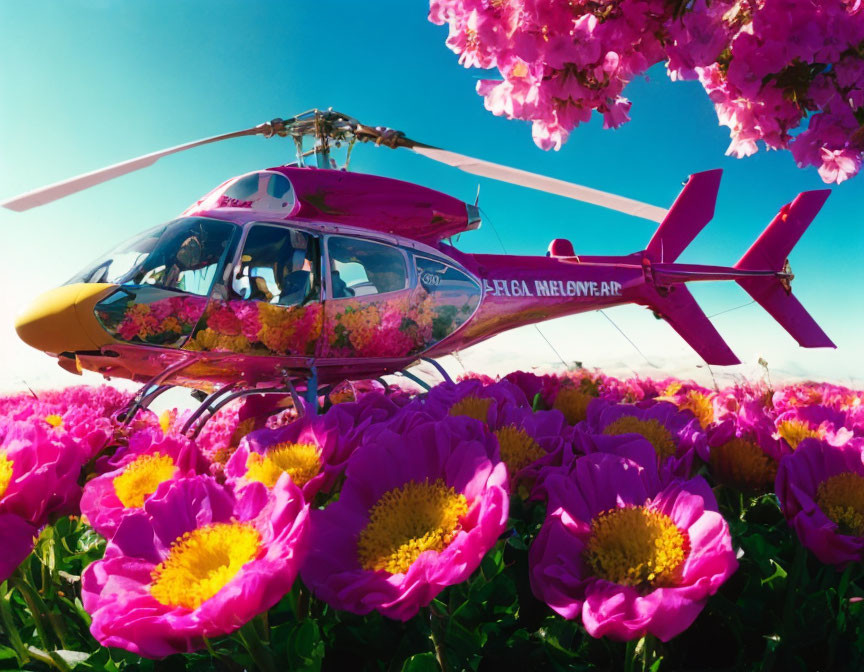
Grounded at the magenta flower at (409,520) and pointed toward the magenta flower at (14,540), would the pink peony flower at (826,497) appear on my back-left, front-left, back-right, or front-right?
back-right

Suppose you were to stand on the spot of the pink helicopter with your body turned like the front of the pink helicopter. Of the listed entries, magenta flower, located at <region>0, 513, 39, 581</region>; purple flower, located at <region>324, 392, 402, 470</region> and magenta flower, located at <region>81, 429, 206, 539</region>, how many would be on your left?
3

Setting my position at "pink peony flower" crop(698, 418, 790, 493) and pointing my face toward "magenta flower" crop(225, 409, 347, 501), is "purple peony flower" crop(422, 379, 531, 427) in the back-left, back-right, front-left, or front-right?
front-right

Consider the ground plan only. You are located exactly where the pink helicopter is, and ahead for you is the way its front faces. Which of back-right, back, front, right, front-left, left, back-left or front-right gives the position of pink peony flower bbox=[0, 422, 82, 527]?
left

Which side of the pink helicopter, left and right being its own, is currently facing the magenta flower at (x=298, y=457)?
left

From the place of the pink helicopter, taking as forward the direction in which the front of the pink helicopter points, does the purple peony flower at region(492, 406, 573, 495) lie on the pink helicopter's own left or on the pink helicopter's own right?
on the pink helicopter's own left

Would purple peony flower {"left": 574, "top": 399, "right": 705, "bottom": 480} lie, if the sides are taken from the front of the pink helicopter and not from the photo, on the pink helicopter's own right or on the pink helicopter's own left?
on the pink helicopter's own left

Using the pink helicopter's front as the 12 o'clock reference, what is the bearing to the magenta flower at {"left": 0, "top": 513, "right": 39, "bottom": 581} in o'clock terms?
The magenta flower is roughly at 9 o'clock from the pink helicopter.

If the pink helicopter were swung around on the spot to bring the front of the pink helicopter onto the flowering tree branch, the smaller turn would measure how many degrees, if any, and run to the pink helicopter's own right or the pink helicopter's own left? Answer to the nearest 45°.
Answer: approximately 135° to the pink helicopter's own left

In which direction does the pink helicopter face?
to the viewer's left

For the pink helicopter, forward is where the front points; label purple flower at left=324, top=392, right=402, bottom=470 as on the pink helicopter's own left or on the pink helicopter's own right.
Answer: on the pink helicopter's own left

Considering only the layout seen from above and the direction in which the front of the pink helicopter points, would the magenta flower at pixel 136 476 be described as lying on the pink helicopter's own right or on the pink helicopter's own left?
on the pink helicopter's own left
